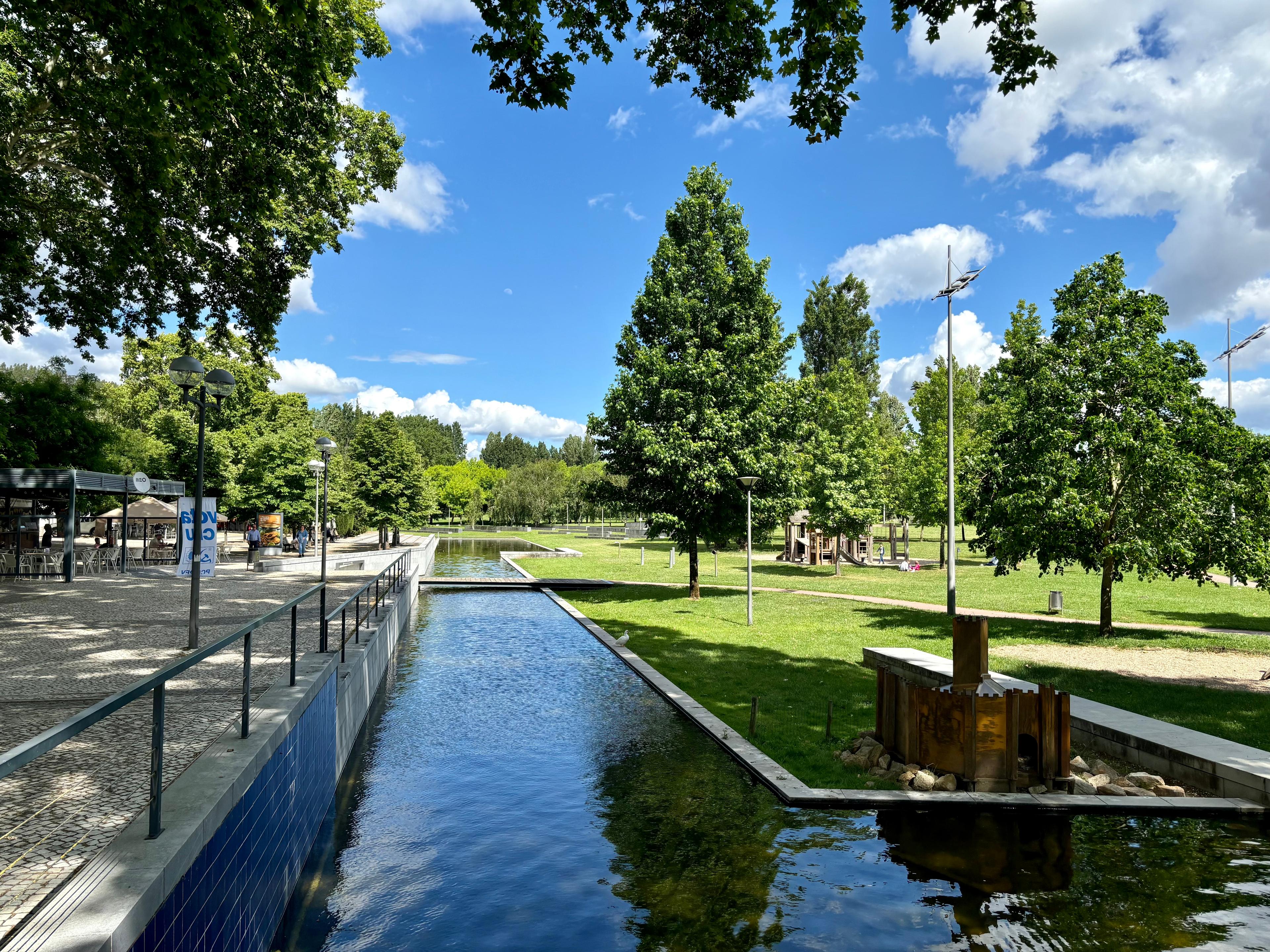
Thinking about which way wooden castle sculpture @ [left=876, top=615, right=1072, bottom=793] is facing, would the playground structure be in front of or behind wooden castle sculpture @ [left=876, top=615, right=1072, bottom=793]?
behind

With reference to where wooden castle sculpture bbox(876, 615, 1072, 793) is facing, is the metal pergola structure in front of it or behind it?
behind

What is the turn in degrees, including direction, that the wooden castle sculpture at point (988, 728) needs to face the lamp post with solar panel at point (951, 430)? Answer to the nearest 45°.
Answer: approximately 135° to its left

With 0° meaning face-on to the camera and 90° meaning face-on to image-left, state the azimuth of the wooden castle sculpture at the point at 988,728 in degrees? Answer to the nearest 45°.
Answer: approximately 315°

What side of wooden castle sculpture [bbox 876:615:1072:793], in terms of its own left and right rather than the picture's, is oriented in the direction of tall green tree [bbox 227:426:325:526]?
back

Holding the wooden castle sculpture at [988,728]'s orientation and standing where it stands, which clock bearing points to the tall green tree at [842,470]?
The tall green tree is roughly at 7 o'clock from the wooden castle sculpture.

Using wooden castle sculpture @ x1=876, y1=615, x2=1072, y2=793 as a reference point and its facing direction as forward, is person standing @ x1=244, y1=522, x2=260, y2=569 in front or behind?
behind

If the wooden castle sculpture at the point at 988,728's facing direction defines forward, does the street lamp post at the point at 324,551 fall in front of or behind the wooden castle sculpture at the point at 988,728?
behind

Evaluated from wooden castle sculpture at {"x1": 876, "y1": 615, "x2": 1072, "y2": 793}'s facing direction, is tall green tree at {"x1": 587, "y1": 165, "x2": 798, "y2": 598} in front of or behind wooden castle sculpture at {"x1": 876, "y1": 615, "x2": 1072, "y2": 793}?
behind

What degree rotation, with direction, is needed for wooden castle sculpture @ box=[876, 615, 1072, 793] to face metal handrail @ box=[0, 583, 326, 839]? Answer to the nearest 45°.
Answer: approximately 90° to its right
